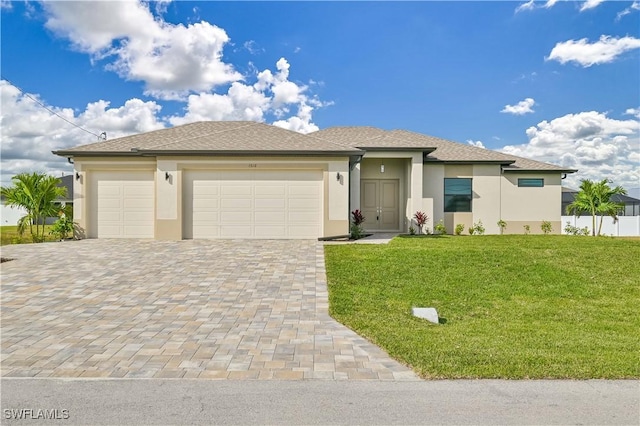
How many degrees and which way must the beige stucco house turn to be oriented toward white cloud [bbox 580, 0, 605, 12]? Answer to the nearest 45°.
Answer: approximately 90° to its left

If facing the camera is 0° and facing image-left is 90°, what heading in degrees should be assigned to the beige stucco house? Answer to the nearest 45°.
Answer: approximately 0°

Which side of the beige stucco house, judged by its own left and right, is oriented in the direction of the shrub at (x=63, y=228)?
right

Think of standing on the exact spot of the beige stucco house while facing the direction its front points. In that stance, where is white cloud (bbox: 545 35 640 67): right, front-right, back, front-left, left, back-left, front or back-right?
left

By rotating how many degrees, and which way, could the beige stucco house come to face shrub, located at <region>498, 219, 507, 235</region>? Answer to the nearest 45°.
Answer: approximately 90° to its left

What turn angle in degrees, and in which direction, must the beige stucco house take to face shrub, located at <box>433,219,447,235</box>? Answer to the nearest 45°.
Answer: approximately 90° to its left

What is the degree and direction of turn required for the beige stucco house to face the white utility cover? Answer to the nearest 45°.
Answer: approximately 45° to its left

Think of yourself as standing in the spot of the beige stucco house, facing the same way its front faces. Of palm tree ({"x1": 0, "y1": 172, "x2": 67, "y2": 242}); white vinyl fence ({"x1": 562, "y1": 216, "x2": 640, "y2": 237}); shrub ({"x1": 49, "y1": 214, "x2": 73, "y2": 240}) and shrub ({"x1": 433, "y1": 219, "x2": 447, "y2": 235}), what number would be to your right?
2

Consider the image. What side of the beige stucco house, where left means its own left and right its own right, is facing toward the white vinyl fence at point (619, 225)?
left

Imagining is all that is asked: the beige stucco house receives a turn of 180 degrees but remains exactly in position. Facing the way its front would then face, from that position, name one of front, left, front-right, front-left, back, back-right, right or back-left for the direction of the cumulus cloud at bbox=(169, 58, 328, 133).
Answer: front

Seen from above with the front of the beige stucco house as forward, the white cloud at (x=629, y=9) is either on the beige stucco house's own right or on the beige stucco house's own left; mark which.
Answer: on the beige stucco house's own left

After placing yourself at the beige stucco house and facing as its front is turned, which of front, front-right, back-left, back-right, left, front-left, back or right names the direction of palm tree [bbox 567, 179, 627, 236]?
left
